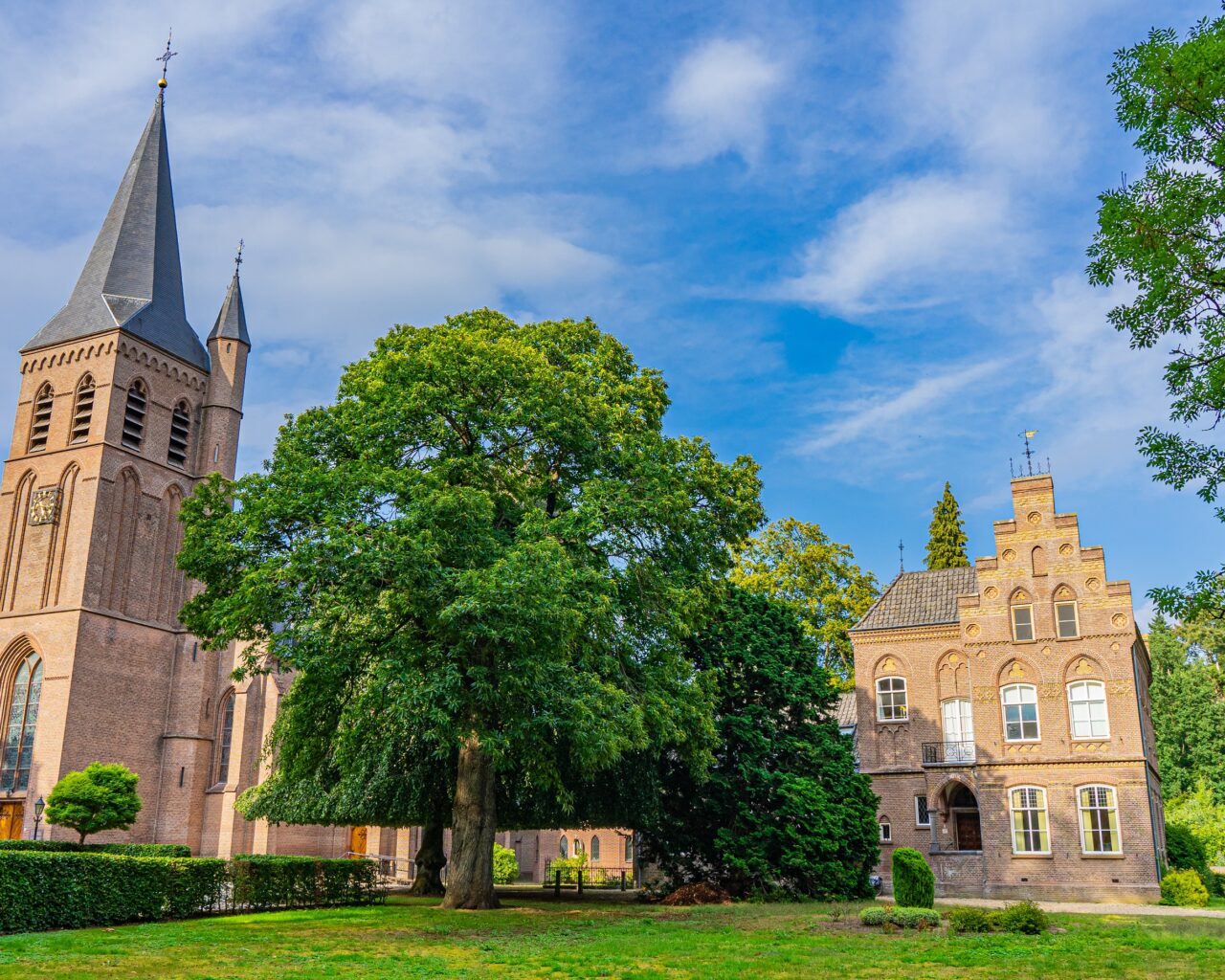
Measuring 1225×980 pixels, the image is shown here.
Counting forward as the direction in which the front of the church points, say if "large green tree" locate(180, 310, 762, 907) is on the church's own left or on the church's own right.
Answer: on the church's own left

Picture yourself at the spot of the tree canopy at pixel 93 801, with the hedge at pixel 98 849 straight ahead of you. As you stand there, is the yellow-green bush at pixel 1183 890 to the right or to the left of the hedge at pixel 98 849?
left

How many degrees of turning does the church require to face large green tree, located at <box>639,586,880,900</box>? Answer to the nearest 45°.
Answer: approximately 90° to its left

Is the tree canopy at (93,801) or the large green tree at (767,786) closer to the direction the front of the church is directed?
the tree canopy

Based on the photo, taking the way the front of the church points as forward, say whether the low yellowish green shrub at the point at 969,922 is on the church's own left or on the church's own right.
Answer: on the church's own left

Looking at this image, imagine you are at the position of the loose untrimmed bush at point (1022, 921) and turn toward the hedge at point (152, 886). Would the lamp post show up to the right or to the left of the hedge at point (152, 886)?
right

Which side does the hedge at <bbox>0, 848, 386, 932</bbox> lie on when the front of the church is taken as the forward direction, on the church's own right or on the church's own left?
on the church's own left

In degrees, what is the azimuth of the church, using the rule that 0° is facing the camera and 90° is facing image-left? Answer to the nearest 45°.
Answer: approximately 45°

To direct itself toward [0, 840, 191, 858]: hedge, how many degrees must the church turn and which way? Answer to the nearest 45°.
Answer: approximately 45° to its left

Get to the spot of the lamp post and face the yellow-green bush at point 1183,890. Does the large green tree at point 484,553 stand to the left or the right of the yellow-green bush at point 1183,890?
right
